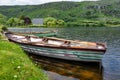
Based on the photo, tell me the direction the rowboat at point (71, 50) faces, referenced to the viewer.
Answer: facing away from the viewer and to the left of the viewer
